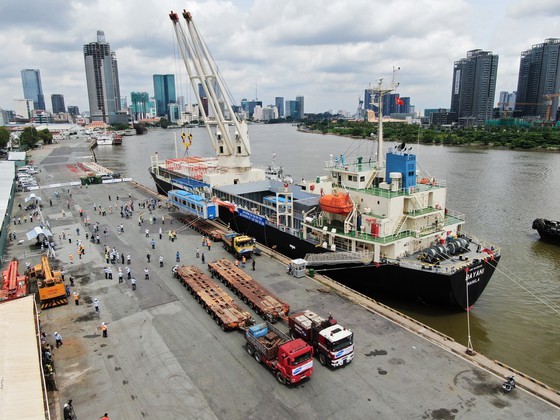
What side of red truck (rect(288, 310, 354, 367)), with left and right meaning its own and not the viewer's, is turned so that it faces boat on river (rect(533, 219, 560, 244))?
left

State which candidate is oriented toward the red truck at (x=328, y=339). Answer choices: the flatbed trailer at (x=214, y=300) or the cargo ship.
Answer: the flatbed trailer

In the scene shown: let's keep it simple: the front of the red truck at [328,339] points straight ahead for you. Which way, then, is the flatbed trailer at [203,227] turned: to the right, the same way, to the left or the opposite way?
the same way

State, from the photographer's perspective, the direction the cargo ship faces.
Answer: facing away from the viewer and to the left of the viewer

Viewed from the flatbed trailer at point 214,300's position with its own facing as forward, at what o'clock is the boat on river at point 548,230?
The boat on river is roughly at 10 o'clock from the flatbed trailer.

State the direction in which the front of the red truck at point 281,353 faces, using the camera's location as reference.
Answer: facing the viewer and to the right of the viewer

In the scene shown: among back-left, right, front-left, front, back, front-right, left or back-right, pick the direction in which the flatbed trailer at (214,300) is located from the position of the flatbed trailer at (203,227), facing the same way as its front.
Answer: front-right

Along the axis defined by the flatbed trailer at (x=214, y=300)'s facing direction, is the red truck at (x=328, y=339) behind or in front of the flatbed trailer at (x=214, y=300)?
in front

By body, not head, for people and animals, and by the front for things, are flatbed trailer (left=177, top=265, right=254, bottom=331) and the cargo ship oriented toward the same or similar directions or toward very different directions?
very different directions

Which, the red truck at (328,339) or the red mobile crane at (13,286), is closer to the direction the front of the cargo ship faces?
the red mobile crane

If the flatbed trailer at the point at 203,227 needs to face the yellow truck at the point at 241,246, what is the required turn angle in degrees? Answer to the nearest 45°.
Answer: approximately 45° to its right

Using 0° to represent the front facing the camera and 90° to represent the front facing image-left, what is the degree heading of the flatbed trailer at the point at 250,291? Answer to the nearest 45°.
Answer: approximately 315°

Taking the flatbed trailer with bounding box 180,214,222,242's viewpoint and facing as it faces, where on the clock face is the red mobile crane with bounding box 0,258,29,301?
the red mobile crane with bounding box 0,258,29,301 is roughly at 3 o'clock from the flatbed trailer with bounding box 180,214,222,242.

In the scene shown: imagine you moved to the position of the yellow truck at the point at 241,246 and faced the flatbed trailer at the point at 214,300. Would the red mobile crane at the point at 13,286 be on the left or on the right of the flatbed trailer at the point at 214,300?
right

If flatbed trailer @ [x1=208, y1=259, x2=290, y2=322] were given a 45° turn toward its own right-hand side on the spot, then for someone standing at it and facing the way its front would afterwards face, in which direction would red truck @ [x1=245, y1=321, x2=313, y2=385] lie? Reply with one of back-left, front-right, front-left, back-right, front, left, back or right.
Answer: front

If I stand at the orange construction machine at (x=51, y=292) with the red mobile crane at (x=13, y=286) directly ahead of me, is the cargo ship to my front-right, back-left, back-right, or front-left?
back-right

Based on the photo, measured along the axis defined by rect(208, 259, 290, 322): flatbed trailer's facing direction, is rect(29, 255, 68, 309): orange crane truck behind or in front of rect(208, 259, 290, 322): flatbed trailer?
behind

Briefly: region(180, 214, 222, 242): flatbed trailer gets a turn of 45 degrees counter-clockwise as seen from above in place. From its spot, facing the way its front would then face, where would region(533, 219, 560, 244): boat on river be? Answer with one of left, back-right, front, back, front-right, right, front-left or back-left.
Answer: front

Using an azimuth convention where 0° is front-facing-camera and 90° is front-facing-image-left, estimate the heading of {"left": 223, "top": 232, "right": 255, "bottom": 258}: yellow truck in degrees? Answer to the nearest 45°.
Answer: approximately 315°

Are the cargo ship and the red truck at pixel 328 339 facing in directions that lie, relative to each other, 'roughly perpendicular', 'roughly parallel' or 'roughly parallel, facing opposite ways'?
roughly parallel, facing opposite ways
